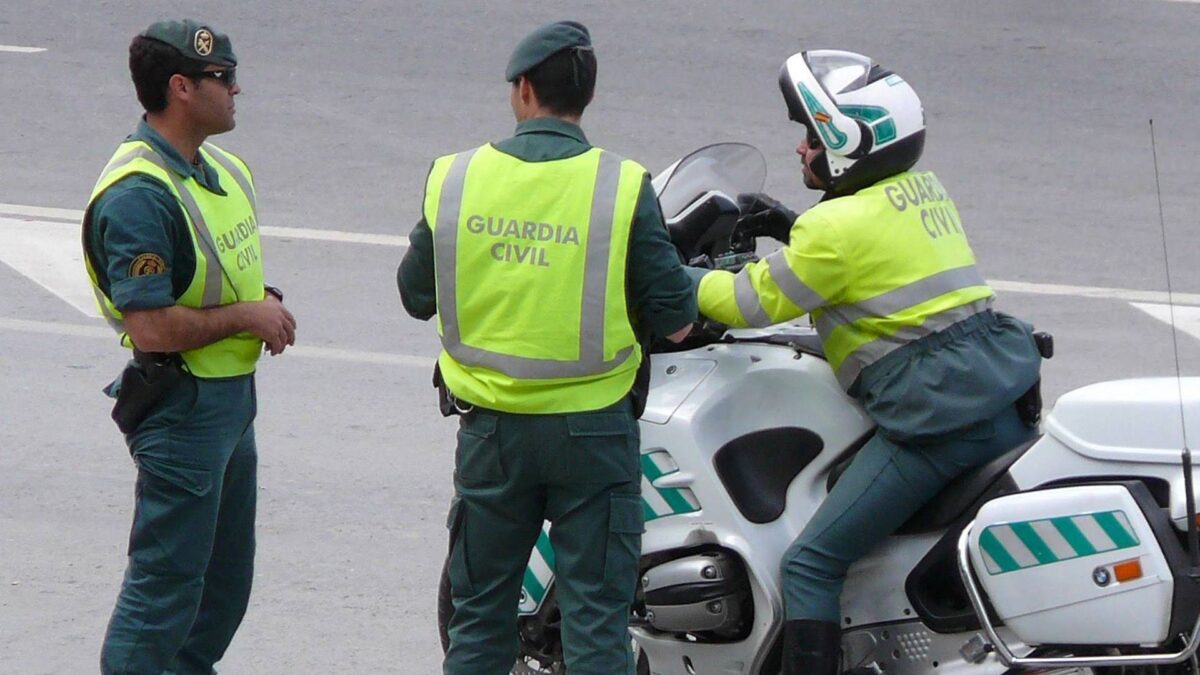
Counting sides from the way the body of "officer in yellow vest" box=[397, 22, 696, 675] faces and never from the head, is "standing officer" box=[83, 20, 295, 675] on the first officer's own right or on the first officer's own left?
on the first officer's own left

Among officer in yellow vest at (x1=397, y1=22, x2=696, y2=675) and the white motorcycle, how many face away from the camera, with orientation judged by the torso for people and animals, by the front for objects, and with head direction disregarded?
1

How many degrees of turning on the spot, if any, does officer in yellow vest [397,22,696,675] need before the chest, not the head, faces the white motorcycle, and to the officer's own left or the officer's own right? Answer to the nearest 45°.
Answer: approximately 90° to the officer's own right

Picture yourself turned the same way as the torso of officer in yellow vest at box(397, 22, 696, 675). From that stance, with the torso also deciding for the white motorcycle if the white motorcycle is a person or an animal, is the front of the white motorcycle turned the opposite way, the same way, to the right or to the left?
to the left

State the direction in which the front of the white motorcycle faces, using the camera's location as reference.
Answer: facing to the left of the viewer

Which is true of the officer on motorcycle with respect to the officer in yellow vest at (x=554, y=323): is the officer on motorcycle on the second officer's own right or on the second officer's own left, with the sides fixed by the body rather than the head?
on the second officer's own right

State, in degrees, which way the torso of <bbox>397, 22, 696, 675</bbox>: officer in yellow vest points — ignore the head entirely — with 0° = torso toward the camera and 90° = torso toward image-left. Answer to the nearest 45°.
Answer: approximately 180°

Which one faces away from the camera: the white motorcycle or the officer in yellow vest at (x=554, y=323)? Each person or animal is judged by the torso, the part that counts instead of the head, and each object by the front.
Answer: the officer in yellow vest

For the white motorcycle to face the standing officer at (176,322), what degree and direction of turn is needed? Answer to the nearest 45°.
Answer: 0° — it already faces them
